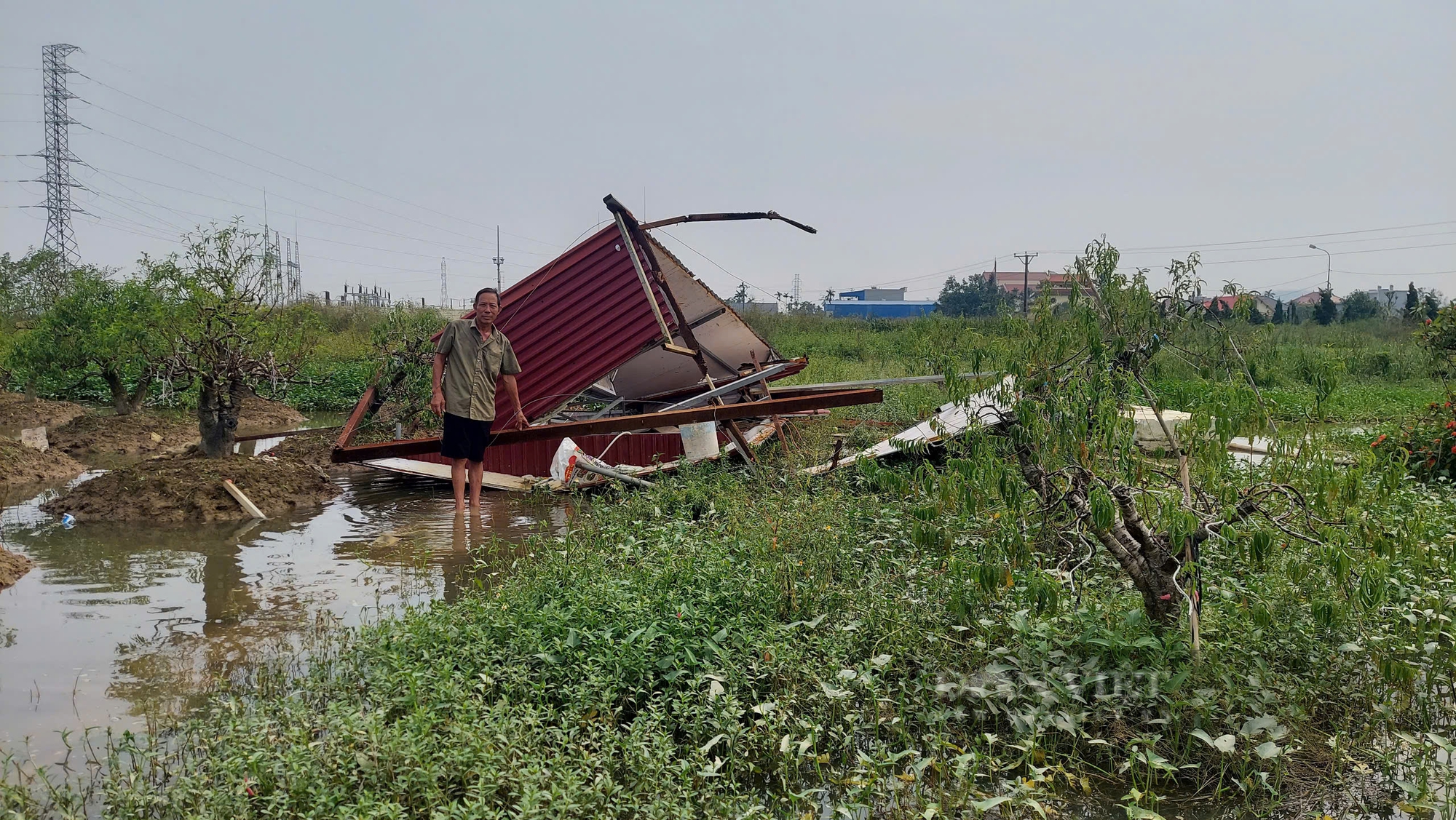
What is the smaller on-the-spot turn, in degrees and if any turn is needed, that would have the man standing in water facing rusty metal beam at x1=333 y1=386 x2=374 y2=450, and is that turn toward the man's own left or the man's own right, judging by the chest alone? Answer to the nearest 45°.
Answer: approximately 135° to the man's own right

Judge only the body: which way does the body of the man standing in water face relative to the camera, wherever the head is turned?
toward the camera

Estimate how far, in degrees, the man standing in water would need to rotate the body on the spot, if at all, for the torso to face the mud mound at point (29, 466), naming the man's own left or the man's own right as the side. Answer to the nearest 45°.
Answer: approximately 135° to the man's own right

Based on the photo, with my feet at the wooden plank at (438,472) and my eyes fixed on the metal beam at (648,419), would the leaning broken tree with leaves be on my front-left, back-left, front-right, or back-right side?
front-right

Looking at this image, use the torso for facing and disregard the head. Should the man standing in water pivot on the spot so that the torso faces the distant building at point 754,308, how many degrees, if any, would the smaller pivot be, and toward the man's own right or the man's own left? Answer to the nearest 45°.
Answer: approximately 180°

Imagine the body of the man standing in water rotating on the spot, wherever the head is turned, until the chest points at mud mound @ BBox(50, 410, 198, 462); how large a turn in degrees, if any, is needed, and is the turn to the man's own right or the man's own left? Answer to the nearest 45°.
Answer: approximately 135° to the man's own right

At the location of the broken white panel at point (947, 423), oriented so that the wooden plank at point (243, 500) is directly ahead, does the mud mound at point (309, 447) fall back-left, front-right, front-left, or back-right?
front-right

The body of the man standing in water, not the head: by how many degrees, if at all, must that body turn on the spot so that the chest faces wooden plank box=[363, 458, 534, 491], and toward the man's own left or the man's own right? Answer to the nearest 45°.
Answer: approximately 180°

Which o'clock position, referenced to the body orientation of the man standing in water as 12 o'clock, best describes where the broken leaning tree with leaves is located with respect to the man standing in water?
The broken leaning tree with leaves is roughly at 11 o'clock from the man standing in water.
